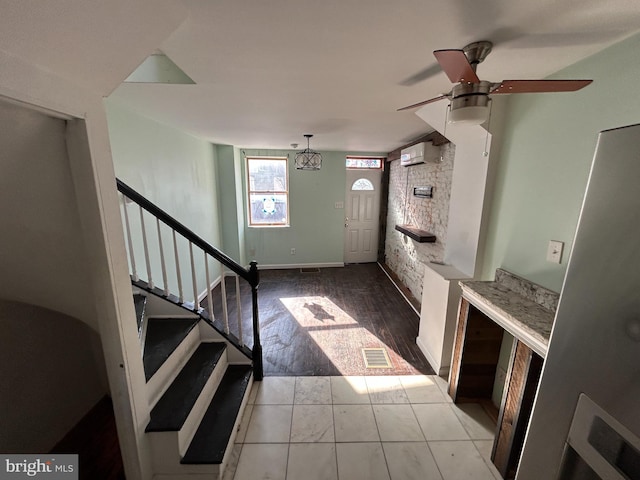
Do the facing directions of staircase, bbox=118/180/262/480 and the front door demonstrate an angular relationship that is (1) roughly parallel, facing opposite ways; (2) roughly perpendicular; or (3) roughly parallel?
roughly perpendicular

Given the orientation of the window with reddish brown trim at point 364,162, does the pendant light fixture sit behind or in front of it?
in front

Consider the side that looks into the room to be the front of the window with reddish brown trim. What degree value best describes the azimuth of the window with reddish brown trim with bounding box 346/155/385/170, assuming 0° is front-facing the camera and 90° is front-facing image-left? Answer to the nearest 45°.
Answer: approximately 0°

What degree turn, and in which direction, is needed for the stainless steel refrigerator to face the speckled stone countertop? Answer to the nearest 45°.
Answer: approximately 135° to its right

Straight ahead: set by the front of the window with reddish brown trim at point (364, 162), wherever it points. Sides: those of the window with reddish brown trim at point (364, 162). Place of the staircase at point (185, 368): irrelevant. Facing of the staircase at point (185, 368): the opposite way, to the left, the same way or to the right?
to the left

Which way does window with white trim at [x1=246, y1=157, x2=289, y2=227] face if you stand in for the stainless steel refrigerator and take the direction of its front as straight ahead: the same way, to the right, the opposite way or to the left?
to the left

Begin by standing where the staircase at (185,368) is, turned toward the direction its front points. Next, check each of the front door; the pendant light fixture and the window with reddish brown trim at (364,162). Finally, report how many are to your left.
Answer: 3

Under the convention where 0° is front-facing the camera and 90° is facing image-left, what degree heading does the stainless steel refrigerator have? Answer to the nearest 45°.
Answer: approximately 45°

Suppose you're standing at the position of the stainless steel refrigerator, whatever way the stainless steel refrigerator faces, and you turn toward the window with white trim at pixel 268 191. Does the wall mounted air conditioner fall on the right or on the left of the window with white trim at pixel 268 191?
right

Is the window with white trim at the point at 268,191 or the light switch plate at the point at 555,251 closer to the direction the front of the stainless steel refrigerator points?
the window with white trim

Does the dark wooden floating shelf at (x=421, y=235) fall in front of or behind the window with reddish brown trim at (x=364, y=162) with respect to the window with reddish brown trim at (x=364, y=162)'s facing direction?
in front

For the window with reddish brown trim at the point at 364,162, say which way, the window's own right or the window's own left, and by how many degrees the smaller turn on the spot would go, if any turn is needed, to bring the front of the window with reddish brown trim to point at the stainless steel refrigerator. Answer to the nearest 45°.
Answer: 0° — it already faces it
